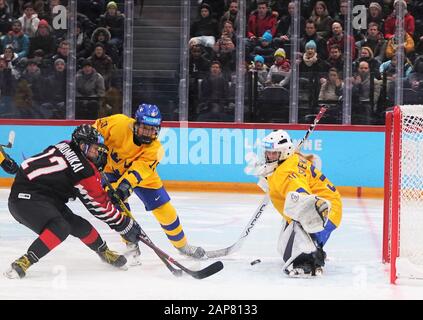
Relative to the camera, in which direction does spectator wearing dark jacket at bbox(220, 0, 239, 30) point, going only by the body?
toward the camera

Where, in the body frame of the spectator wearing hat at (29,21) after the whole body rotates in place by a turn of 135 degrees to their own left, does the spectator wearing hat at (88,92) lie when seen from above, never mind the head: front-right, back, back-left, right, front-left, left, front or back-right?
right

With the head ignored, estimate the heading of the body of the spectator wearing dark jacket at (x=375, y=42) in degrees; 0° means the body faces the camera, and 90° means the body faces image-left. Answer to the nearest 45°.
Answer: approximately 0°

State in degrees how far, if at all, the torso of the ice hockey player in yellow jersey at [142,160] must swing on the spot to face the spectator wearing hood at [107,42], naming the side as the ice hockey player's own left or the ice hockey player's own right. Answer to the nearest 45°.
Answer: approximately 180°

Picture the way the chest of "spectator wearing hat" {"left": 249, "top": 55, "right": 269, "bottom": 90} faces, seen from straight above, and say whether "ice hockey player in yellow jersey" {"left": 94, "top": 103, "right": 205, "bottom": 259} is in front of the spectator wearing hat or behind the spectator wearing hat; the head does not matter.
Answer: in front

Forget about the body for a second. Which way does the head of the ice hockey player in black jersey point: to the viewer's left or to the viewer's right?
to the viewer's right

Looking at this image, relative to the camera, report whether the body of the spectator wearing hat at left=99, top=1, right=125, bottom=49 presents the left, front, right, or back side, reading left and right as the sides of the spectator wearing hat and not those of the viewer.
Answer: front

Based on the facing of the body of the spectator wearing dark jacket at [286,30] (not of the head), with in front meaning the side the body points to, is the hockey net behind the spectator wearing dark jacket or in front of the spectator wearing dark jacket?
in front

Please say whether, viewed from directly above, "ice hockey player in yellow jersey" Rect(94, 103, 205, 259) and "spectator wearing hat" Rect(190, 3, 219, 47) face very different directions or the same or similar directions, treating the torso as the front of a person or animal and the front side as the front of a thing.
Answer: same or similar directions

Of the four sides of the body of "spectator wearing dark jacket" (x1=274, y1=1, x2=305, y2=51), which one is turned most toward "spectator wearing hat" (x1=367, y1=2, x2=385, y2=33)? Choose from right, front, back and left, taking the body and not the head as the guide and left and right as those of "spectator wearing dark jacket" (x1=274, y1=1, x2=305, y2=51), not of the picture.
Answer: left

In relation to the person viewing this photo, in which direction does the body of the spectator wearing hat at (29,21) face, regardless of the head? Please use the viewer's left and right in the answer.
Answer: facing the viewer

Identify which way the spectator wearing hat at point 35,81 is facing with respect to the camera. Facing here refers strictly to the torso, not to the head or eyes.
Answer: toward the camera

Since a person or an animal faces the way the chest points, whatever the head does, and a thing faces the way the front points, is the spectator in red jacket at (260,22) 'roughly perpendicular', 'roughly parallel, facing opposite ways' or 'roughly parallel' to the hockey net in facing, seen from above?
roughly perpendicular

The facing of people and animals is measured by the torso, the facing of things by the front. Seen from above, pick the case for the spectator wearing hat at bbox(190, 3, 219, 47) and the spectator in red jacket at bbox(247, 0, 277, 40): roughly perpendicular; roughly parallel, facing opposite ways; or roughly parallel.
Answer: roughly parallel
